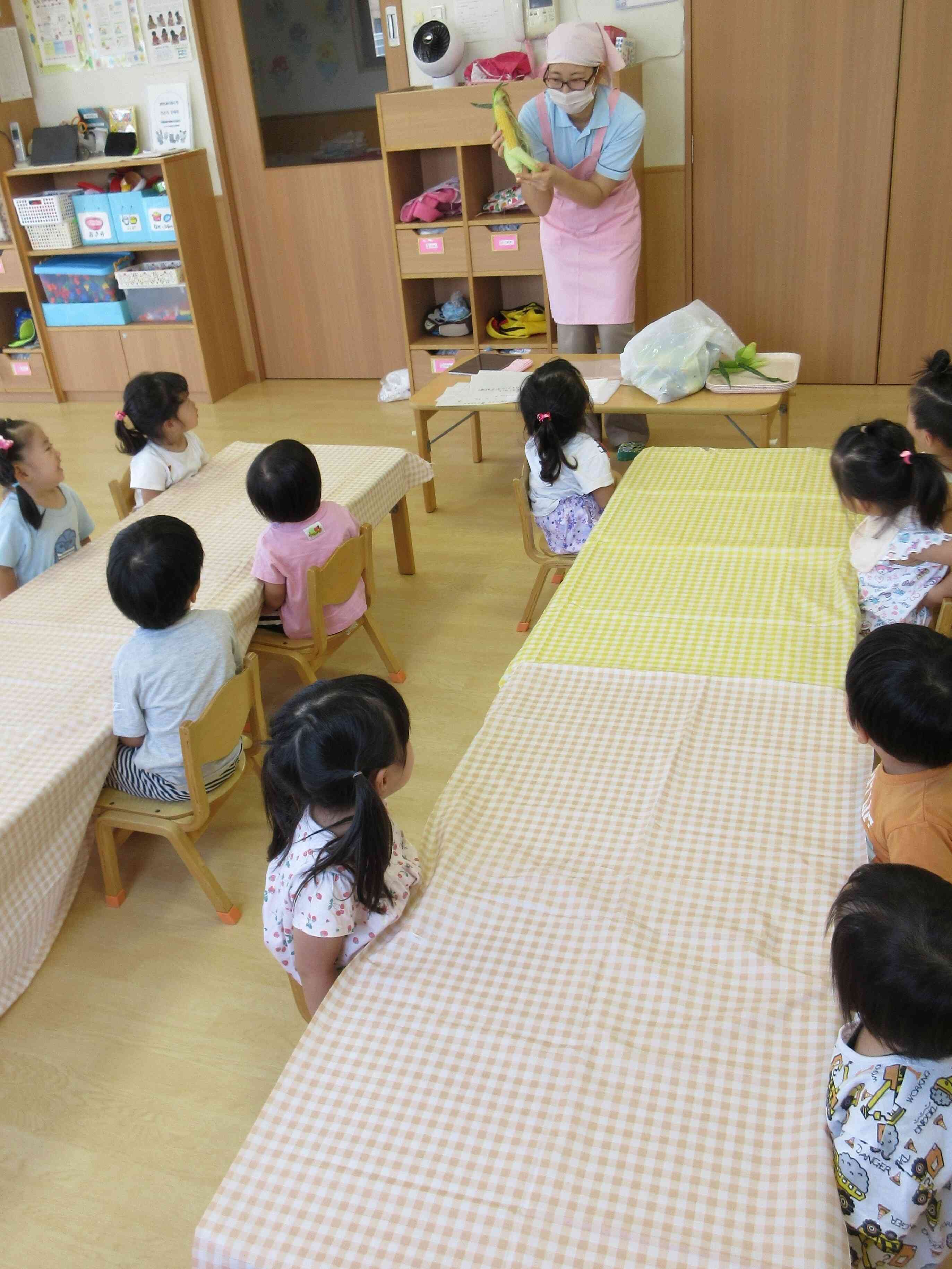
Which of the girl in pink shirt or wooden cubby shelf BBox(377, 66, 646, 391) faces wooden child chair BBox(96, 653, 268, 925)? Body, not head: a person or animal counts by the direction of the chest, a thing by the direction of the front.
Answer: the wooden cubby shelf

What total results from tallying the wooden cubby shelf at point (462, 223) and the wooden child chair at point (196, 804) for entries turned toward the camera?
1

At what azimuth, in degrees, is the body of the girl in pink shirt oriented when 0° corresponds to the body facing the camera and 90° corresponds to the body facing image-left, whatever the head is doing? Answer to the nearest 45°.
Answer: approximately 135°

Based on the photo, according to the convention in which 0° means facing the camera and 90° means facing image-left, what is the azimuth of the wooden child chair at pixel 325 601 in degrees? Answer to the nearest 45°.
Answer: approximately 135°

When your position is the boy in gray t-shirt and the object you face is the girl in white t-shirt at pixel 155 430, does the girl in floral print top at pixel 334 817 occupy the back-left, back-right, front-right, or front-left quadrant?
back-right

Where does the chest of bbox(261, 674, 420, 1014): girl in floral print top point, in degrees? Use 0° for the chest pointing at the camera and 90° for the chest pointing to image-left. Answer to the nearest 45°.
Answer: approximately 225°

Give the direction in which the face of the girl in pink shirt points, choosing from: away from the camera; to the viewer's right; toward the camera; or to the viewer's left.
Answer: away from the camera

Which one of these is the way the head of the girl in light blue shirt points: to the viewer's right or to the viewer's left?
to the viewer's right

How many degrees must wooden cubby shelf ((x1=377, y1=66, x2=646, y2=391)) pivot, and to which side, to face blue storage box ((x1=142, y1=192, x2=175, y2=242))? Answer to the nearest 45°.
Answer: approximately 90° to its right

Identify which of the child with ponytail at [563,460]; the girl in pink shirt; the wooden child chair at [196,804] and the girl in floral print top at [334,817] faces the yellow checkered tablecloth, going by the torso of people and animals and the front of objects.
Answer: the girl in floral print top

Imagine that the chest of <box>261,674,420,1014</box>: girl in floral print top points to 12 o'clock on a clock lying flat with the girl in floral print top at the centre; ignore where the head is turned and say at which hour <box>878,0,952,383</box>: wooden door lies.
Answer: The wooden door is roughly at 12 o'clock from the girl in floral print top.

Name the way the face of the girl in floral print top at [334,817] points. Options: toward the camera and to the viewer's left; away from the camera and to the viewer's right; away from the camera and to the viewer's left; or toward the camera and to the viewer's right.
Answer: away from the camera and to the viewer's right
